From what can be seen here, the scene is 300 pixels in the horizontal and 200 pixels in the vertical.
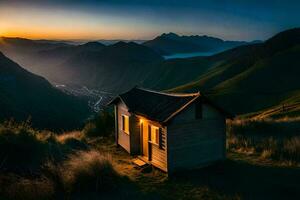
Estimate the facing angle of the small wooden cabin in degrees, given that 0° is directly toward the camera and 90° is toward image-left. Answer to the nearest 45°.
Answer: approximately 45°
